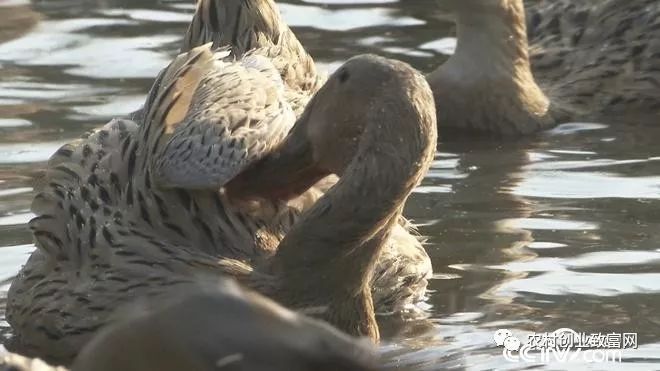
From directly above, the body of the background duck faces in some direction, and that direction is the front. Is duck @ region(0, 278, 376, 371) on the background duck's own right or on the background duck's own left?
on the background duck's own left

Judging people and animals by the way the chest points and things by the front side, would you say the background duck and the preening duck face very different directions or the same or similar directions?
very different directions

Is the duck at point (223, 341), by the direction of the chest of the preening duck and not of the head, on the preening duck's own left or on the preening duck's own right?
on the preening duck's own right

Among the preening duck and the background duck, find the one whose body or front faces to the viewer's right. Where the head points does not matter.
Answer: the preening duck

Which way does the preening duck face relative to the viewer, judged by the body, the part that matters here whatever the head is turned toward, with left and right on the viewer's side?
facing to the right of the viewer

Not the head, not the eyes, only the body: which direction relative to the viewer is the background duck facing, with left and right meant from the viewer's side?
facing to the left of the viewer

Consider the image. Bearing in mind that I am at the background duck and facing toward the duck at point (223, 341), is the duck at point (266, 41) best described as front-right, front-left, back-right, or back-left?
front-right

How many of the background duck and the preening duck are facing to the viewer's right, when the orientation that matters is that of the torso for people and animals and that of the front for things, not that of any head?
1
